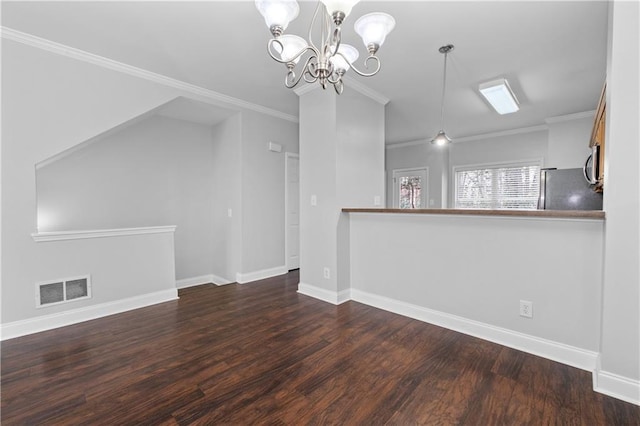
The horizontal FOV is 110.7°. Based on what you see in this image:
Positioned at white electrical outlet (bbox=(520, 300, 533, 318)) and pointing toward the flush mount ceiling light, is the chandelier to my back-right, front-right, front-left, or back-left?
back-left

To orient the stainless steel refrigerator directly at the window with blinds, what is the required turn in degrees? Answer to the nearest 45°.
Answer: approximately 45° to its right
